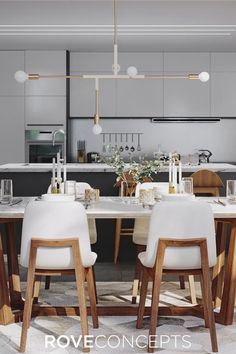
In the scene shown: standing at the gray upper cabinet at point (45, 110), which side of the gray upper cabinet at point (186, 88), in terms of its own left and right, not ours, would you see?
right

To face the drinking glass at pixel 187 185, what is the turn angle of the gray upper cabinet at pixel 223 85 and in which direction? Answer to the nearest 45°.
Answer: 0° — it already faces it

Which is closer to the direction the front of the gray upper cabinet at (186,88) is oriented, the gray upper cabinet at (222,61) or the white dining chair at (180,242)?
the white dining chair

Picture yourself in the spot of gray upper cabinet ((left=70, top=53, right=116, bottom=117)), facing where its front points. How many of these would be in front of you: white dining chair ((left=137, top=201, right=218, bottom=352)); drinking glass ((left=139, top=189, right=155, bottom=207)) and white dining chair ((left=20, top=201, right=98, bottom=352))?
3

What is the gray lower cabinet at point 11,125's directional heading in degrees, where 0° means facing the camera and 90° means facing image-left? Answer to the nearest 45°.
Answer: approximately 0°

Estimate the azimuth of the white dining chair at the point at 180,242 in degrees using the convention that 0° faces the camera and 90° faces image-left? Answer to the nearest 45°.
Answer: approximately 180°

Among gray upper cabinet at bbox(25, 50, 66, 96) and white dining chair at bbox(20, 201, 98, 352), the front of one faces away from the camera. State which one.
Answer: the white dining chair

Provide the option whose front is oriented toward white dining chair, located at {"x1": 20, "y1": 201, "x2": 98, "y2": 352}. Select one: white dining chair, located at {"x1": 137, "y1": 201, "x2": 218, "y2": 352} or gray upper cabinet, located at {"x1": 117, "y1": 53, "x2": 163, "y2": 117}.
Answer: the gray upper cabinet

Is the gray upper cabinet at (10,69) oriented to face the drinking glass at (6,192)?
yes

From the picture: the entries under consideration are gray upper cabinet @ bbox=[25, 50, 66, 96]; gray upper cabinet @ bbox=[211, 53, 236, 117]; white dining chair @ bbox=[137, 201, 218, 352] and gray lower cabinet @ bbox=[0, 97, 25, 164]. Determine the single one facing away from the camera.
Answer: the white dining chair

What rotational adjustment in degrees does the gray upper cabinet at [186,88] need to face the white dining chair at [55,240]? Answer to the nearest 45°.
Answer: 0° — it already faces it
